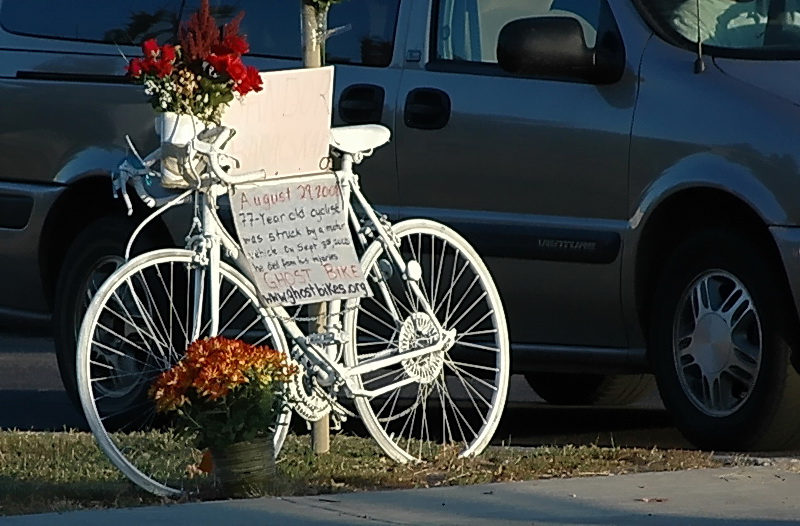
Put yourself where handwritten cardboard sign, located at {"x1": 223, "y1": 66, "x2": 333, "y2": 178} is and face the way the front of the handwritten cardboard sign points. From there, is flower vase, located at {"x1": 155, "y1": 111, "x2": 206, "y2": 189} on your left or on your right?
on your right

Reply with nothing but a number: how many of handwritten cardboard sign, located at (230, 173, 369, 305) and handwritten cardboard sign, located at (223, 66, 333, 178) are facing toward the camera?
2

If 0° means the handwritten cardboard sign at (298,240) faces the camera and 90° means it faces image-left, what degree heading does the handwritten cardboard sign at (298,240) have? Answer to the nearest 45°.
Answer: approximately 0°

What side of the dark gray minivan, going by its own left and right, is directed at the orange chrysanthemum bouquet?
right

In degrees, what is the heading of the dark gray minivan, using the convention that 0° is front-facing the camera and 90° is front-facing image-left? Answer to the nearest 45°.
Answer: approximately 315°

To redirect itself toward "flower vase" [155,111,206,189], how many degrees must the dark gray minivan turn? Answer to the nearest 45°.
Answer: approximately 90° to its right
